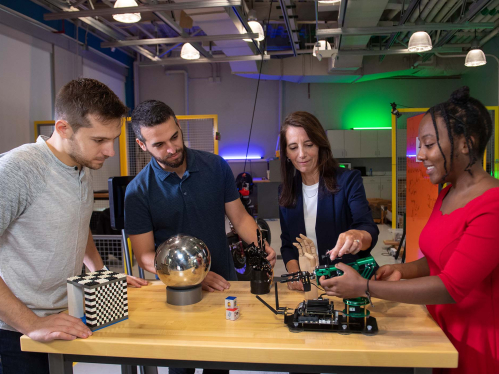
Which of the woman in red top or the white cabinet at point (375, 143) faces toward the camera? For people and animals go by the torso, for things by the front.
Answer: the white cabinet

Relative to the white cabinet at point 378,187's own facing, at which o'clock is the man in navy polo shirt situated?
The man in navy polo shirt is roughly at 12 o'clock from the white cabinet.

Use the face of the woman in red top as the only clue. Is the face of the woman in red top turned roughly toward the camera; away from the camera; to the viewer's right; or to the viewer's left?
to the viewer's left

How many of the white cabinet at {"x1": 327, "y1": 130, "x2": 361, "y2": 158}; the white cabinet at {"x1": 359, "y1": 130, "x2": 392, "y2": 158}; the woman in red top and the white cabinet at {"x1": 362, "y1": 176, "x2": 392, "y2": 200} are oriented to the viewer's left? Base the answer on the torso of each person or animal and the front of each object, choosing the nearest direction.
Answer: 1

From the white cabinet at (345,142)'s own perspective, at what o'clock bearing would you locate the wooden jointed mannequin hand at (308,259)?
The wooden jointed mannequin hand is roughly at 12 o'clock from the white cabinet.

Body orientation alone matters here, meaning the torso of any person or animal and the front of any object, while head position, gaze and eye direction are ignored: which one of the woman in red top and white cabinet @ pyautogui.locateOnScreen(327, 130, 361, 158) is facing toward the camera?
the white cabinet

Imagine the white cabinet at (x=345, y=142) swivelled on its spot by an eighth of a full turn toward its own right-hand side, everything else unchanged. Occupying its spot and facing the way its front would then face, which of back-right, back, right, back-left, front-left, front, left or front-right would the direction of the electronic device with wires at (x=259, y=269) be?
front-left

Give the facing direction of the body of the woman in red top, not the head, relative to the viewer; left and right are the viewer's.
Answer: facing to the left of the viewer

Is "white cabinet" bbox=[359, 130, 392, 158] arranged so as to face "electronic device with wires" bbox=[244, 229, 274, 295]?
yes

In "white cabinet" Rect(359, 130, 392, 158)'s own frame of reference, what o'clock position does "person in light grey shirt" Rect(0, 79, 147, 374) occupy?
The person in light grey shirt is roughly at 12 o'clock from the white cabinet.

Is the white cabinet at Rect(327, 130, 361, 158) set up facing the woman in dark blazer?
yes

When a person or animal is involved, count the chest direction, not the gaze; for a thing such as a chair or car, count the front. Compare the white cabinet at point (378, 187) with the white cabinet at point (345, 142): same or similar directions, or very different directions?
same or similar directions

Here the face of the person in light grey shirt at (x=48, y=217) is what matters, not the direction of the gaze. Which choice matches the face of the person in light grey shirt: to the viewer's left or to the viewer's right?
to the viewer's right

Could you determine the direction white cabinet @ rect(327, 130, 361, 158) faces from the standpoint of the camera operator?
facing the viewer

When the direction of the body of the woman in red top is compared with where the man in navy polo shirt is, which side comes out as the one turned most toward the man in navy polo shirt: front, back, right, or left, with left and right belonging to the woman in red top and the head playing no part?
front

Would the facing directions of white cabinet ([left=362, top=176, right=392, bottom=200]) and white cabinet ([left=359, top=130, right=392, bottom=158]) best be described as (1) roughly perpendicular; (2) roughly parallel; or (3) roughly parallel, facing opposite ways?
roughly parallel

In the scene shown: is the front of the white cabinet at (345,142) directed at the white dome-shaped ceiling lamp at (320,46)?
yes

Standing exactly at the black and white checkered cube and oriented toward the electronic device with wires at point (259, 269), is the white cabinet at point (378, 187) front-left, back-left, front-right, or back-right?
front-left

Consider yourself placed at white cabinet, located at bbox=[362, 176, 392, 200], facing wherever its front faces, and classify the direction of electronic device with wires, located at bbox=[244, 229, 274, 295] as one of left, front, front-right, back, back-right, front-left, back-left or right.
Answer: front

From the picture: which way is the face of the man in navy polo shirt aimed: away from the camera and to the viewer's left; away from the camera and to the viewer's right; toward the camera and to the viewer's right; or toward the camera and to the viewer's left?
toward the camera and to the viewer's right

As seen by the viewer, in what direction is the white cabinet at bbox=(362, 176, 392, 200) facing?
toward the camera
